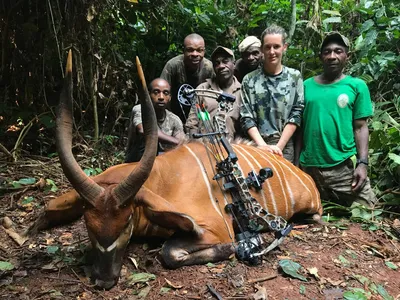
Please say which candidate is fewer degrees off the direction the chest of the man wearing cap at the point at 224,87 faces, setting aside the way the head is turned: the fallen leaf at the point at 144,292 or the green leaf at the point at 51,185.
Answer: the fallen leaf

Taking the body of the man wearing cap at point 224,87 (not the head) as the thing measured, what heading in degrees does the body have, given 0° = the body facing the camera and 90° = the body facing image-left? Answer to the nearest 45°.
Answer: approximately 0°

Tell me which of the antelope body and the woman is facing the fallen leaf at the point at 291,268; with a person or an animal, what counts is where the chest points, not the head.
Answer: the woman

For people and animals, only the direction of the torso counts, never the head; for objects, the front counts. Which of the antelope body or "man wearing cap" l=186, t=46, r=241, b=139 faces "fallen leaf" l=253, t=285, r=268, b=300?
the man wearing cap

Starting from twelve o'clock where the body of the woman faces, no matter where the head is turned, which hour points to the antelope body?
The antelope body is roughly at 1 o'clock from the woman.

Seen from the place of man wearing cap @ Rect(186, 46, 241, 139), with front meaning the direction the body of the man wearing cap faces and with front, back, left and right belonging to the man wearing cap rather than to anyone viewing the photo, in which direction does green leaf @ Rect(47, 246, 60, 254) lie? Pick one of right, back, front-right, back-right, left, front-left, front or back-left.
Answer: front-right

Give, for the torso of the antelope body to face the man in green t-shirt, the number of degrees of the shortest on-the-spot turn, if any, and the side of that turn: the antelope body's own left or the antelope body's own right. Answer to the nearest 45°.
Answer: approximately 180°

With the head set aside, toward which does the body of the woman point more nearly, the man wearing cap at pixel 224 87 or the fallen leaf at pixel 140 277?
the fallen leaf

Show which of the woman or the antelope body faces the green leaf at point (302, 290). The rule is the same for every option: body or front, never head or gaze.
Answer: the woman

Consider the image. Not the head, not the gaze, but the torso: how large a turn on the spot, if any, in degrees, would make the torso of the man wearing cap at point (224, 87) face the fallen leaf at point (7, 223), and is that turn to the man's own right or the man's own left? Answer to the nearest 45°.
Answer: approximately 45° to the man's own right

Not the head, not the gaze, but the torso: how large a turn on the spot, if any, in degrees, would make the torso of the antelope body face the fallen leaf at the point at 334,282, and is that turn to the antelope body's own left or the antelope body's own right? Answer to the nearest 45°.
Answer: approximately 135° to the antelope body's own left

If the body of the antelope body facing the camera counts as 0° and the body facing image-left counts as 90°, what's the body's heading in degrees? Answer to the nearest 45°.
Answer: approximately 45°

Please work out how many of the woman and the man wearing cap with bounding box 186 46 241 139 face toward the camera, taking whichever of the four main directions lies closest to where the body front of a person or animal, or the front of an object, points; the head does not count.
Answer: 2
